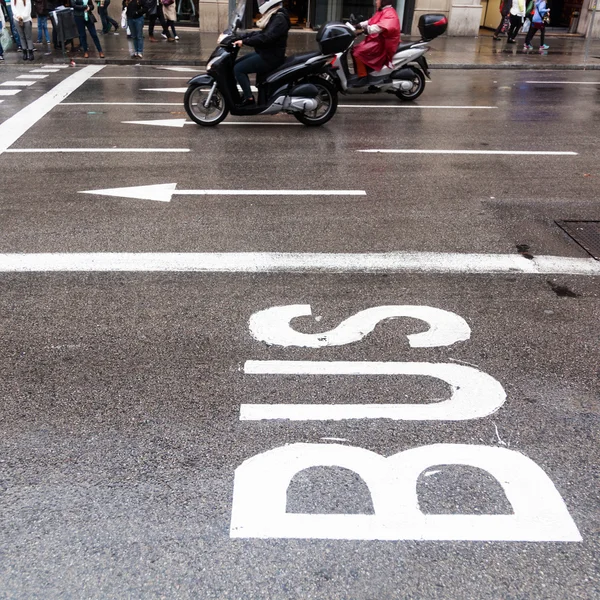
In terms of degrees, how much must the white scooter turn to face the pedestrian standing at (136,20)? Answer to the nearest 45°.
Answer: approximately 45° to its right

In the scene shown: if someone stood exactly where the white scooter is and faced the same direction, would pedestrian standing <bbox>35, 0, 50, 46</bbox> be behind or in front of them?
in front

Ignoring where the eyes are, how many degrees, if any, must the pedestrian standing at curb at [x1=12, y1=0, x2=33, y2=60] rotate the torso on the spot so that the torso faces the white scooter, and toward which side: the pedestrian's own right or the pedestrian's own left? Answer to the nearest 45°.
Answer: approximately 45° to the pedestrian's own left

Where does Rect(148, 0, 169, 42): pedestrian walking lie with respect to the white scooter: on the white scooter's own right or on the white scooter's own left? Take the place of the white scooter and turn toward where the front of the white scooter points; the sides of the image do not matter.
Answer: on the white scooter's own right

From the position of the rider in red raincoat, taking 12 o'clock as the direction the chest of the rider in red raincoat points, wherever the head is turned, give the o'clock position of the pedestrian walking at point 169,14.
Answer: The pedestrian walking is roughly at 2 o'clock from the rider in red raincoat.

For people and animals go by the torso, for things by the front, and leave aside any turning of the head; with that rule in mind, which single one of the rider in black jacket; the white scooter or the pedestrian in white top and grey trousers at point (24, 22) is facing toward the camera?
the pedestrian in white top and grey trousers

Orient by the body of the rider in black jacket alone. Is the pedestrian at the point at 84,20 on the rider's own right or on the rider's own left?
on the rider's own right

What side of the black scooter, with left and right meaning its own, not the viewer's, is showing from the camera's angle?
left

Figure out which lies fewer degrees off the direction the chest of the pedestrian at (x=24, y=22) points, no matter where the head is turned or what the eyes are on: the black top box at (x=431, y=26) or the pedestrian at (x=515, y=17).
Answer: the black top box

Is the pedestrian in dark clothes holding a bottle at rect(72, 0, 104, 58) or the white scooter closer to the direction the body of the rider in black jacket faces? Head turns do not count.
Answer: the pedestrian in dark clothes holding a bottle

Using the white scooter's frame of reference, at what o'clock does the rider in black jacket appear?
The rider in black jacket is roughly at 10 o'clock from the white scooter.

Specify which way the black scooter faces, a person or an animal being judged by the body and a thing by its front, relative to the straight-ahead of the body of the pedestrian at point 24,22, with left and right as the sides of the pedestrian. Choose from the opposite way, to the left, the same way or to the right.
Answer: to the right

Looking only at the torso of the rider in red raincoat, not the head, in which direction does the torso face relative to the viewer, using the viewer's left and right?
facing to the left of the viewer
